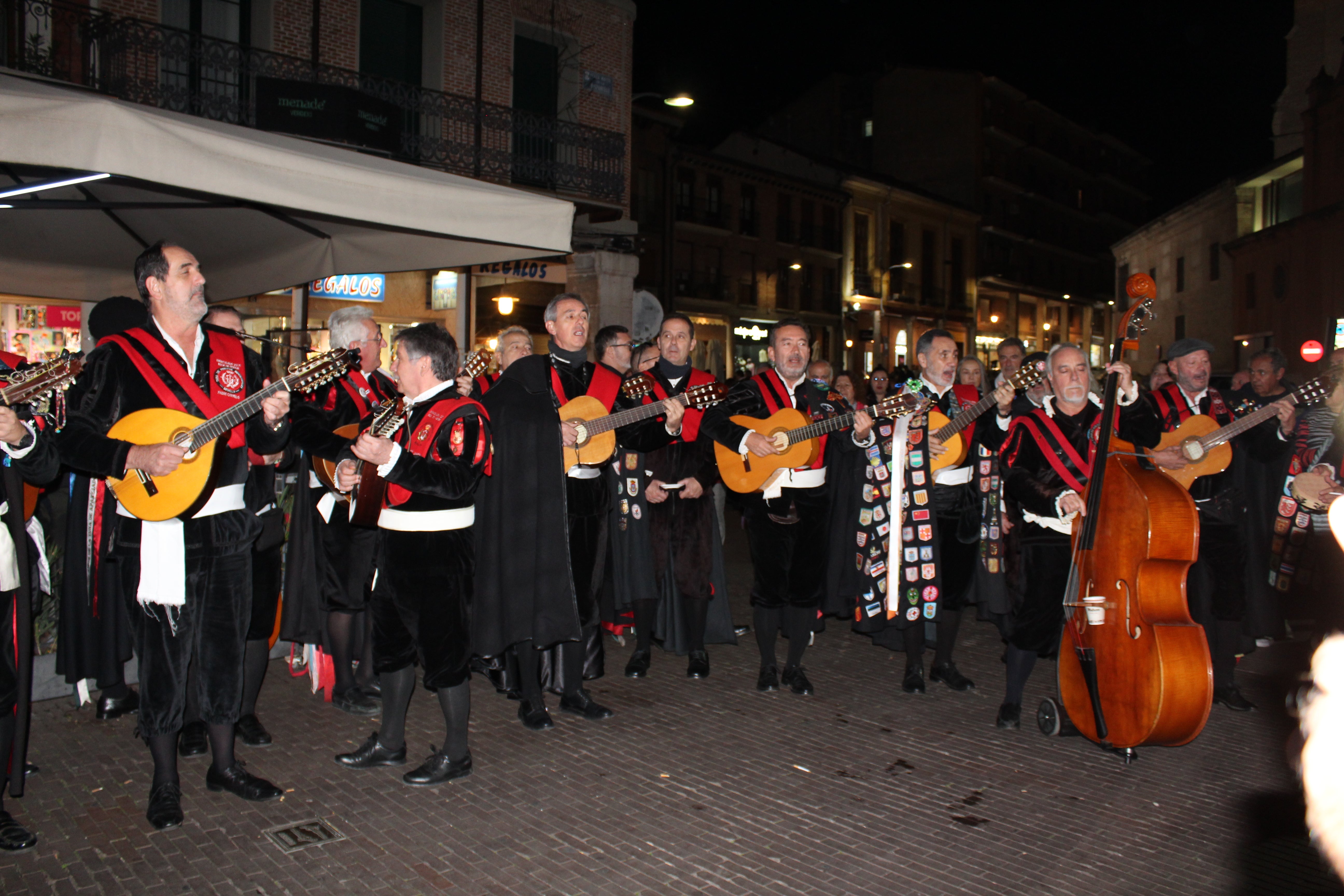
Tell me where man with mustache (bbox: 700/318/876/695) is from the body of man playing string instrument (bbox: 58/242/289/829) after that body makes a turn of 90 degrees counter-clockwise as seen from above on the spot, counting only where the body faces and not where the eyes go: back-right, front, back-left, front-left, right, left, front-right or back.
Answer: front-right

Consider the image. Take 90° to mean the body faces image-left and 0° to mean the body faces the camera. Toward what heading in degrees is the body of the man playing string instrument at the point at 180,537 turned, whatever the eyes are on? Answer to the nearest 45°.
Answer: approximately 315°
